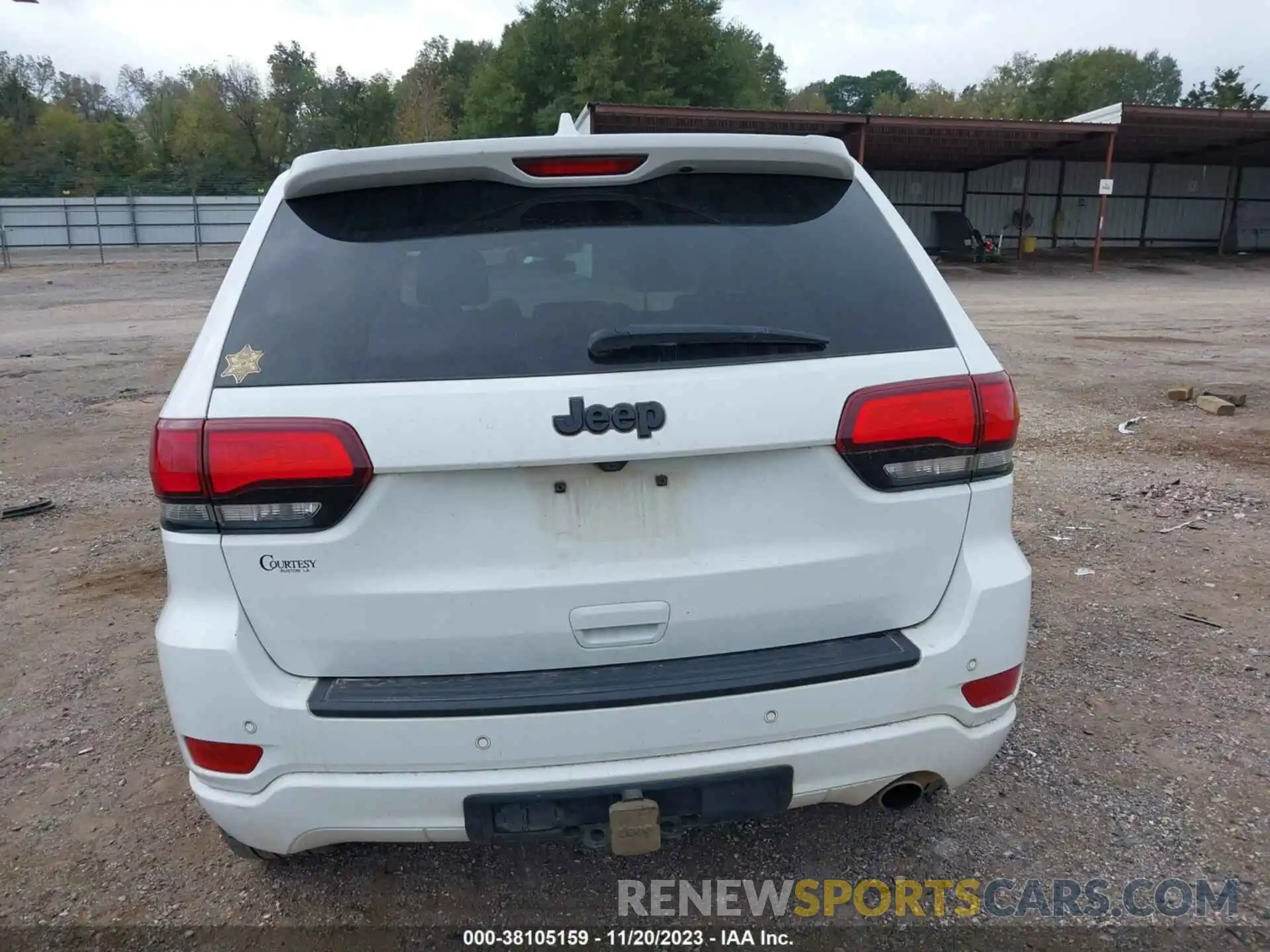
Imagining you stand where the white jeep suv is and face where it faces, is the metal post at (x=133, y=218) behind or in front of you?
in front

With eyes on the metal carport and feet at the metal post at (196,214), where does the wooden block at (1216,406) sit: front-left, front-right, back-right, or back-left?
front-right

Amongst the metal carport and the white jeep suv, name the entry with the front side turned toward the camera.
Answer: the metal carport

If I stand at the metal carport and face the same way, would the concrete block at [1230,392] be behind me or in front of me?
in front

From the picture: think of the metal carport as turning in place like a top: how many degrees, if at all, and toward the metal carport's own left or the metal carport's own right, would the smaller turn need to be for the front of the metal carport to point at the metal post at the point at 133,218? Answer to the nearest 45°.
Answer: approximately 90° to the metal carport's own right

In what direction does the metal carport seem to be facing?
toward the camera

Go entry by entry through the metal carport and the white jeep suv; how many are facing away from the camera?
1

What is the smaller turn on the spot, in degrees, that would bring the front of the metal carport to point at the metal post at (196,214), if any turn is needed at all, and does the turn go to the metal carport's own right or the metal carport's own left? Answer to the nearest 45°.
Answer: approximately 90° to the metal carport's own right

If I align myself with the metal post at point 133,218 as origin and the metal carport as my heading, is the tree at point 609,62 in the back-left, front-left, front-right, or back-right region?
front-left

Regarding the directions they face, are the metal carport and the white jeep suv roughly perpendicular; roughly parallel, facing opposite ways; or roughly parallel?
roughly parallel, facing opposite ways

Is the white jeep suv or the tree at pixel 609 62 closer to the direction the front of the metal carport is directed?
the white jeep suv

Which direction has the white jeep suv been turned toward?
away from the camera

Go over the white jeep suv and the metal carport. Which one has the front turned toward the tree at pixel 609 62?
the white jeep suv
